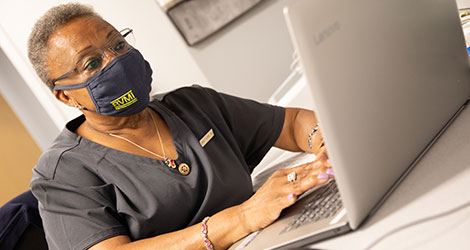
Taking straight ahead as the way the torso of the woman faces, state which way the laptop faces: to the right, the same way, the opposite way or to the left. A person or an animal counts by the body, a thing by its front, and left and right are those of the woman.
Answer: the opposite way

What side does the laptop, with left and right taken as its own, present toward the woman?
front

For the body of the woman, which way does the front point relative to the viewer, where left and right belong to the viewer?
facing the viewer and to the right of the viewer

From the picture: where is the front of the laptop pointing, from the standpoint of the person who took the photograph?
facing away from the viewer and to the left of the viewer

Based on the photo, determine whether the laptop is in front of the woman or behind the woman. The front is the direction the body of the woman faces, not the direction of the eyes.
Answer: in front
